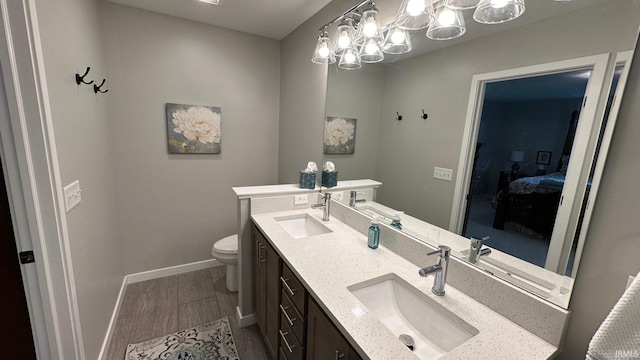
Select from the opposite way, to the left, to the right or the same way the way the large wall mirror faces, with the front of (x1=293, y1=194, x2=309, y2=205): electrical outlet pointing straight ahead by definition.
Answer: to the right

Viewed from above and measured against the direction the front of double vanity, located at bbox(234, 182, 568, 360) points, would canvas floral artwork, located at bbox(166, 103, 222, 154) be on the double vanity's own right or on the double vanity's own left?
on the double vanity's own right

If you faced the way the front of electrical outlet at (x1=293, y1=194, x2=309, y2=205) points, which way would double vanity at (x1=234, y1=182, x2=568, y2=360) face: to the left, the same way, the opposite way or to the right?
to the right

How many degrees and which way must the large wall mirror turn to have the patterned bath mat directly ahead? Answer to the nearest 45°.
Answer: approximately 45° to its right

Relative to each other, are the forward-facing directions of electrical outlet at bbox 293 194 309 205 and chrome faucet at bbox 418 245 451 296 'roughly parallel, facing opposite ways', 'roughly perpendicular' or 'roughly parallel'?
roughly perpendicular

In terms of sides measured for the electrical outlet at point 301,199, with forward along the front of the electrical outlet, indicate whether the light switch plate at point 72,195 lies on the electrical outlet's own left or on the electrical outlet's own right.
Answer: on the electrical outlet's own right

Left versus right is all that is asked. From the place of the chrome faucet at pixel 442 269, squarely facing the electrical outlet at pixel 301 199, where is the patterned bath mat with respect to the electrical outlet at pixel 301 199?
left
